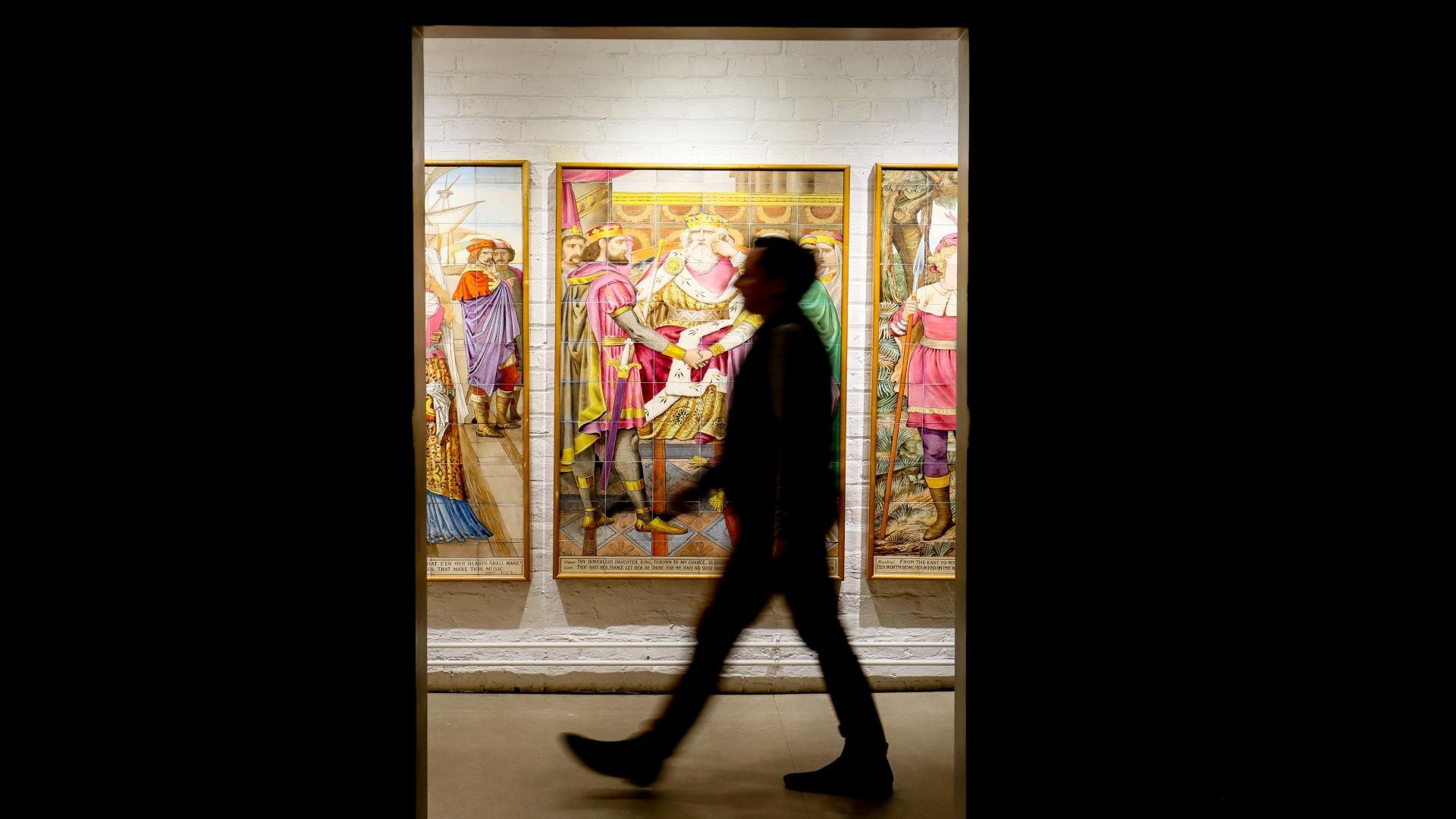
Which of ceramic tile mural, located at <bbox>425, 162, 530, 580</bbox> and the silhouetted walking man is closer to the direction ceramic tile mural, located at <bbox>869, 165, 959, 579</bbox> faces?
the silhouetted walking man

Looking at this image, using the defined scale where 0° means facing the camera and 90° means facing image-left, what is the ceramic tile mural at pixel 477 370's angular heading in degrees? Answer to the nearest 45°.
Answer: approximately 0°

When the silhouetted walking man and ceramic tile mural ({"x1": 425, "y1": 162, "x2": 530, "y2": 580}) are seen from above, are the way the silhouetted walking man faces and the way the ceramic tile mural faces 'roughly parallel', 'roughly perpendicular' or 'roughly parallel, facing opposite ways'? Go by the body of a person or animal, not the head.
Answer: roughly perpendicular
